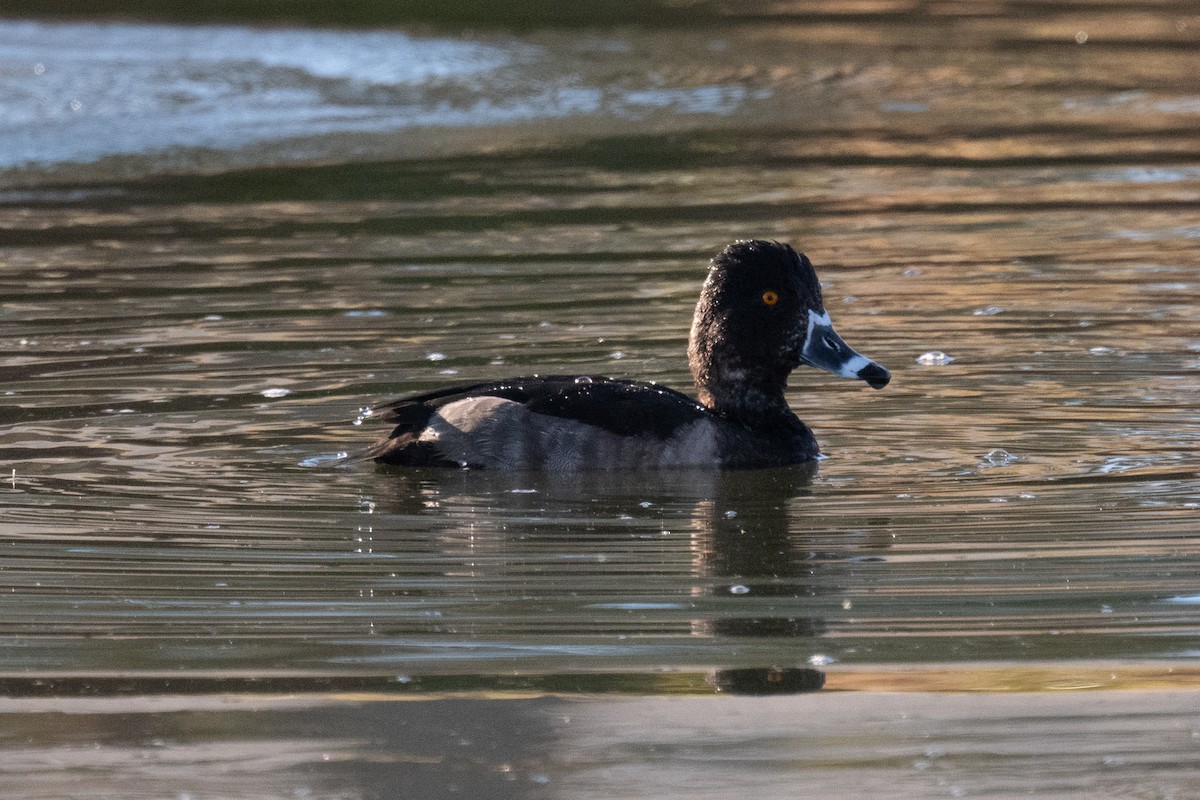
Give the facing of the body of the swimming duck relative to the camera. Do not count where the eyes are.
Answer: to the viewer's right

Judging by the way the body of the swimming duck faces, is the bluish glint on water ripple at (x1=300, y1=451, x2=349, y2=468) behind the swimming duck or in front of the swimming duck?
behind

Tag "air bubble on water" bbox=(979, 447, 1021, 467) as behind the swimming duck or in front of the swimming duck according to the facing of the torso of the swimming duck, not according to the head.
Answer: in front

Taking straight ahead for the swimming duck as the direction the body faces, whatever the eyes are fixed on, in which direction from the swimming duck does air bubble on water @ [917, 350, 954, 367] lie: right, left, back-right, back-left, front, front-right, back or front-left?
front-left

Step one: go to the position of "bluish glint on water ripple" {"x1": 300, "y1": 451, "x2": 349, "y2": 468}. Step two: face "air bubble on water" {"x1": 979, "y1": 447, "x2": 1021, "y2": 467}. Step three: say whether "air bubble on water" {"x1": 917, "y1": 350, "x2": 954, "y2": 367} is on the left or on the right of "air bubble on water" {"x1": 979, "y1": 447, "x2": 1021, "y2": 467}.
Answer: left

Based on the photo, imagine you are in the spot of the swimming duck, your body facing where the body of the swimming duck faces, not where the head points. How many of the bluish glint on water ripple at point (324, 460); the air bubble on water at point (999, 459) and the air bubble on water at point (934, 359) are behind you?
1
